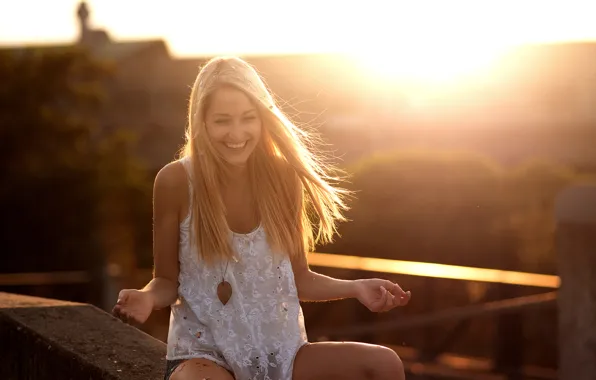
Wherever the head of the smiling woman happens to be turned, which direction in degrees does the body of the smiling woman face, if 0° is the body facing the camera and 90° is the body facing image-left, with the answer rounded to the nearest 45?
approximately 0°

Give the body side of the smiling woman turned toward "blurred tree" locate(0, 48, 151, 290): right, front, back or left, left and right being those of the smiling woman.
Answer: back

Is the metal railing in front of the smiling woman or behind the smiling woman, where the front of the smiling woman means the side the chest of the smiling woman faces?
behind

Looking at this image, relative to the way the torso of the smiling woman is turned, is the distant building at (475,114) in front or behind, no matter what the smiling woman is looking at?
behind
